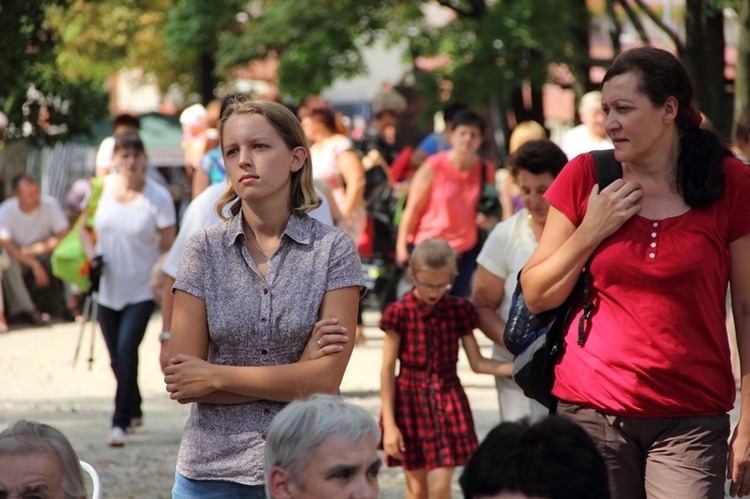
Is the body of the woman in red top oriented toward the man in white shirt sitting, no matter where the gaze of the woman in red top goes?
no

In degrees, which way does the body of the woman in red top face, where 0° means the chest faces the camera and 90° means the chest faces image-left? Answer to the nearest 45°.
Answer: approximately 0°

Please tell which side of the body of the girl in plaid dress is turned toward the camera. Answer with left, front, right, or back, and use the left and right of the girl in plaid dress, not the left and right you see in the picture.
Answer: front

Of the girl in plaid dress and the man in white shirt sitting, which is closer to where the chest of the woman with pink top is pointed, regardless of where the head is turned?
the girl in plaid dress

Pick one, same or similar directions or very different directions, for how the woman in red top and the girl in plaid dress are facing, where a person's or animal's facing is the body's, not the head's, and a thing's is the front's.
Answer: same or similar directions

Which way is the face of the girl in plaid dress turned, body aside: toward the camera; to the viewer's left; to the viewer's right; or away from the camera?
toward the camera

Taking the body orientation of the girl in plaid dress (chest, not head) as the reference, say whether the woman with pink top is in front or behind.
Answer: behind

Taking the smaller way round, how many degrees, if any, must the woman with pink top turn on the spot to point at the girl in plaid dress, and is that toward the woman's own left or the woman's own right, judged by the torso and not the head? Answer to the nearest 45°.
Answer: approximately 45° to the woman's own right

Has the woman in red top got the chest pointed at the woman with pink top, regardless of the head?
no

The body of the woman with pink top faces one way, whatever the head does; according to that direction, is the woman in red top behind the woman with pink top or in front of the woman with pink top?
in front

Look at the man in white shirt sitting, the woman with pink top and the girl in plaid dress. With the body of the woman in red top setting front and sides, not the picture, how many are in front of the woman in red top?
0

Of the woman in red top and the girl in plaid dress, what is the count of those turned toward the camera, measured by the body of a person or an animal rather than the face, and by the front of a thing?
2

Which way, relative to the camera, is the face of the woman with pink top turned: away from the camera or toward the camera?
toward the camera

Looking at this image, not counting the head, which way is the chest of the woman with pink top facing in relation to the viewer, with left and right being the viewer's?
facing the viewer and to the right of the viewer
